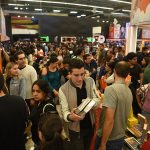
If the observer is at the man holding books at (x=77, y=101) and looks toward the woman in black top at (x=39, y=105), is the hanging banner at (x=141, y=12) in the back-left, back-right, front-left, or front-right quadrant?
back-right

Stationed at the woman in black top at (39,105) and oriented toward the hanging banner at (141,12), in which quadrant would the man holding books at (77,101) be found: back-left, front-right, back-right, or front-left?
front-right

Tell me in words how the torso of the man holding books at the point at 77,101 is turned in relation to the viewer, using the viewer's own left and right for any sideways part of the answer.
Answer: facing the viewer and to the right of the viewer

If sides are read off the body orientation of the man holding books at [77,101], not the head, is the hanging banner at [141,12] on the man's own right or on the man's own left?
on the man's own left

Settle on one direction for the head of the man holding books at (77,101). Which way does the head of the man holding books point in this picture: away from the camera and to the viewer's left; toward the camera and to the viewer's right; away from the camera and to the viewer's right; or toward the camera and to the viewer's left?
toward the camera and to the viewer's right

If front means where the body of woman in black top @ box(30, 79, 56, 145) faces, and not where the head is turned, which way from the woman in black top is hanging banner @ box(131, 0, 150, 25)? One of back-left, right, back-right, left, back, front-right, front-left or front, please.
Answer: back

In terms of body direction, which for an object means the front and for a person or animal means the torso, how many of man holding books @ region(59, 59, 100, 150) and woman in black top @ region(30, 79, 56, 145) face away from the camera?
0
